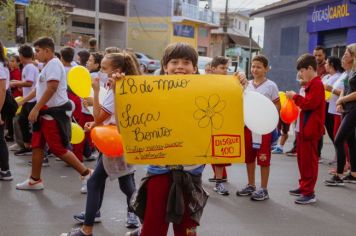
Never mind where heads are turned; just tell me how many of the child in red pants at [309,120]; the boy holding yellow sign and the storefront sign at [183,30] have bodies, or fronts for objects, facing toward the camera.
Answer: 2

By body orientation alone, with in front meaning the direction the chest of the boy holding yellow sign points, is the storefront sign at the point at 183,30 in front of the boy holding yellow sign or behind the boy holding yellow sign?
behind

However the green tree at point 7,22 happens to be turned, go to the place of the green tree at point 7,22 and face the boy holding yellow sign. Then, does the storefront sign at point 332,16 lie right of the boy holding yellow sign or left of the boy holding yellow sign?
left

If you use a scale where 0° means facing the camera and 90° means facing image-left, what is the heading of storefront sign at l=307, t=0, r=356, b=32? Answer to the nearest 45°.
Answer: approximately 45°

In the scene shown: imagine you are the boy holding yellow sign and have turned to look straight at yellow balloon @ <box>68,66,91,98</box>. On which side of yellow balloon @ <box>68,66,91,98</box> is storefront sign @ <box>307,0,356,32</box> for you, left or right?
right

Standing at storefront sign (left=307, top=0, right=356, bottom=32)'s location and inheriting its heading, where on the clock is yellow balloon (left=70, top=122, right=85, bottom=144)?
The yellow balloon is roughly at 11 o'clock from the storefront sign.

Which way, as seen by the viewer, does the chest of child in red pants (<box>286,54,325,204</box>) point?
to the viewer's left

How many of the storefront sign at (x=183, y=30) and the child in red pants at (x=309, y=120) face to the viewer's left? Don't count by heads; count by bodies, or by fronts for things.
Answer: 1

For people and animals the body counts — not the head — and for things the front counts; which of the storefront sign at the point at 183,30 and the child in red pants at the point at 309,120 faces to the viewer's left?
the child in red pants

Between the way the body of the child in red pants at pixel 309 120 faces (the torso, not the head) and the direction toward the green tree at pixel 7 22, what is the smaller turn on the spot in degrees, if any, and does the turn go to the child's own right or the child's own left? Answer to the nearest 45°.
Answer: approximately 45° to the child's own right

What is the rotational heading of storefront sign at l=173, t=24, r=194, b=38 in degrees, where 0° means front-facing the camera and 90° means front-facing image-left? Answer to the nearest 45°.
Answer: approximately 0°

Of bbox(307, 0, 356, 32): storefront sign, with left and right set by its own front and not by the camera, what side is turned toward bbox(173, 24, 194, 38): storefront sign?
right

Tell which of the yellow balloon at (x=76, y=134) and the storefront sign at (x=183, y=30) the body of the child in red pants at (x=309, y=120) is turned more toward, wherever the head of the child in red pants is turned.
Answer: the yellow balloon
